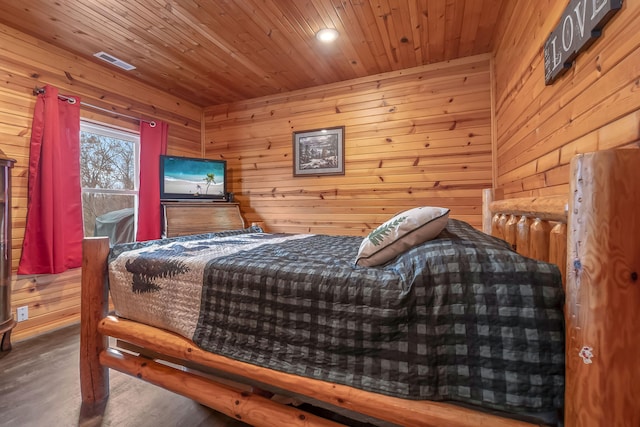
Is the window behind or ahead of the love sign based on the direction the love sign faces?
ahead

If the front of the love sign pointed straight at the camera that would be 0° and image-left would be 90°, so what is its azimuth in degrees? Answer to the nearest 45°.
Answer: approximately 45°

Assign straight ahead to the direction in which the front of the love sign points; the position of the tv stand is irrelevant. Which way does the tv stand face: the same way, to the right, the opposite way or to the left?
to the left

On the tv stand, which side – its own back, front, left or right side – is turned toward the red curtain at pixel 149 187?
right

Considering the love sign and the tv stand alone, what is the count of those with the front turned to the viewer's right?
0

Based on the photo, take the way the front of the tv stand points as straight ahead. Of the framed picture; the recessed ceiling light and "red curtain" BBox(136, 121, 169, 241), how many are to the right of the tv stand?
1

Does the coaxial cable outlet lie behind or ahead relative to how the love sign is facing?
ahead

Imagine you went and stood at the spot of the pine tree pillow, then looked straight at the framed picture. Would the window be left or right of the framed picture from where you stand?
left

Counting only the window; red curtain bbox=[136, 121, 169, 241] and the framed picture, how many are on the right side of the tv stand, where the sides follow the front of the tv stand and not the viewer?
2

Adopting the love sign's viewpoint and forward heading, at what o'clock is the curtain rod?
The curtain rod is roughly at 1 o'clock from the love sign.

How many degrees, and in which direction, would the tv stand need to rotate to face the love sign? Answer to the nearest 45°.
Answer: approximately 45° to its left

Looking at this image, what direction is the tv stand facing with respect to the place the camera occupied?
facing the viewer

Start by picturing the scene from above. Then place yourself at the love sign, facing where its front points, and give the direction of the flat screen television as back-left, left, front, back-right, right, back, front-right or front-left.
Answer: front-right
